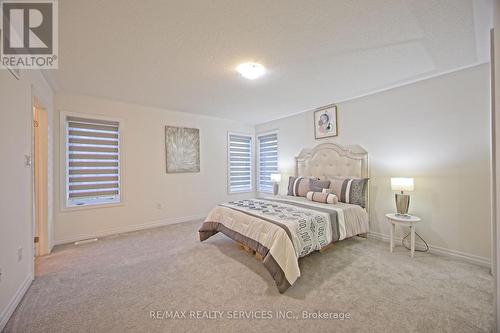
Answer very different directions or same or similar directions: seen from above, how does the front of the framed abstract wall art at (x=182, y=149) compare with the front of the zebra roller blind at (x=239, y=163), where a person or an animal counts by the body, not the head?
same or similar directions

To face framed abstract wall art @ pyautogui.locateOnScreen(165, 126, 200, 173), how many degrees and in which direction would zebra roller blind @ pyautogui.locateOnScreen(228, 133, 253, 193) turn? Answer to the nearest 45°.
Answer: approximately 90° to its right

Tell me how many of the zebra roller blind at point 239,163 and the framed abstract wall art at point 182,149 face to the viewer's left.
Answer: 0

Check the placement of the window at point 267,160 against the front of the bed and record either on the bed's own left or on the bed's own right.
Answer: on the bed's own right

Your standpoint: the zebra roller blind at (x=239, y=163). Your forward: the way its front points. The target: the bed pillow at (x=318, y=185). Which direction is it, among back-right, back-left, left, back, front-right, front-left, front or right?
front

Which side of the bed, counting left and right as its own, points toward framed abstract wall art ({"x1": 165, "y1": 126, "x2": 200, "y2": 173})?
right

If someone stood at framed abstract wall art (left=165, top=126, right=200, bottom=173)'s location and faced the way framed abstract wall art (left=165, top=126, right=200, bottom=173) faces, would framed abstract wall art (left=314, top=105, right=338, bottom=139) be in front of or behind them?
in front

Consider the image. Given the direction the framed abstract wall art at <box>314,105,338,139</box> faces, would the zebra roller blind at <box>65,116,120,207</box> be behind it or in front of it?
in front

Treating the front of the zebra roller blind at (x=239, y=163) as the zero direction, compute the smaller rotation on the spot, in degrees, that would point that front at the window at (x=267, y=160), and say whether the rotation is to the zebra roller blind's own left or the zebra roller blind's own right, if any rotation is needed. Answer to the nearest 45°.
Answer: approximately 45° to the zebra roller blind's own left

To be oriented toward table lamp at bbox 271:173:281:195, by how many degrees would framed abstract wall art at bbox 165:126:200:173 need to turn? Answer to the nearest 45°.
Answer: approximately 45° to its left

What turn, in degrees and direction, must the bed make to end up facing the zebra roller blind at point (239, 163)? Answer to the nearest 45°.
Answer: approximately 90° to its right

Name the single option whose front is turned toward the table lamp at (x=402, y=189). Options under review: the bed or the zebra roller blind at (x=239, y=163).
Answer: the zebra roller blind

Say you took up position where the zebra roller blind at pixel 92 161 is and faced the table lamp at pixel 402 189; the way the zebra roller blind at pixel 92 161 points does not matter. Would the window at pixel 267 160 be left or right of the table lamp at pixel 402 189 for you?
left

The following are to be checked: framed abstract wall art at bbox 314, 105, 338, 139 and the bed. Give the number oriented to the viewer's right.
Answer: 0
